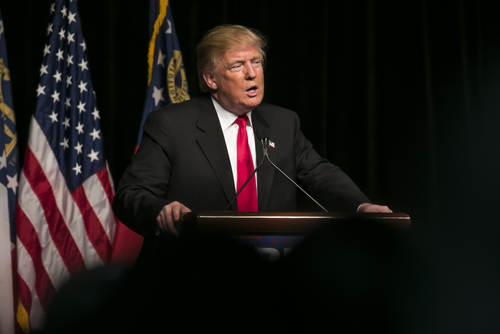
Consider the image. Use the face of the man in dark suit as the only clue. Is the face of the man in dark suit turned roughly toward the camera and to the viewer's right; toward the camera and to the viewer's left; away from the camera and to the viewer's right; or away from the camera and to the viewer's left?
toward the camera and to the viewer's right

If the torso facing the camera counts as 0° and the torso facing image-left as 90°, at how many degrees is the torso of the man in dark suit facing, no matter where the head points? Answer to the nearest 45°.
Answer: approximately 315°

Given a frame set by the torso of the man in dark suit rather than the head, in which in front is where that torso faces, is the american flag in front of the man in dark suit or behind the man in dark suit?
behind
